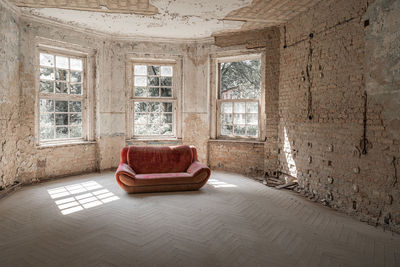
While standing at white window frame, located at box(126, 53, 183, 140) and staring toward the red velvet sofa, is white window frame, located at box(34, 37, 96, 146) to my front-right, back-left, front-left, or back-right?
front-right

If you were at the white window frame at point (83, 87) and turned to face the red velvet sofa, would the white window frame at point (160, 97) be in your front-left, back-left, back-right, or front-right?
front-left

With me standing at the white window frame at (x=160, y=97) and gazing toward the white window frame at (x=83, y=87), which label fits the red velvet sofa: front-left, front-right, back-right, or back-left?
front-left

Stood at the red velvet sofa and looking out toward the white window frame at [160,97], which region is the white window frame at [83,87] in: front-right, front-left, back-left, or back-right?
front-left

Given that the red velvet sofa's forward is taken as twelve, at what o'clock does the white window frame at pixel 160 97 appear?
The white window frame is roughly at 6 o'clock from the red velvet sofa.

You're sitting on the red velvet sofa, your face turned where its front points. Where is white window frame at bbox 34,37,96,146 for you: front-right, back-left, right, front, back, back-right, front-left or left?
back-right

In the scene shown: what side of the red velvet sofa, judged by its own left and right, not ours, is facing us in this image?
front

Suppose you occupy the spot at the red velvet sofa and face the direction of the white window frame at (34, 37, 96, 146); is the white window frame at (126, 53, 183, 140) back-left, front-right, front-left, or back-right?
front-right
